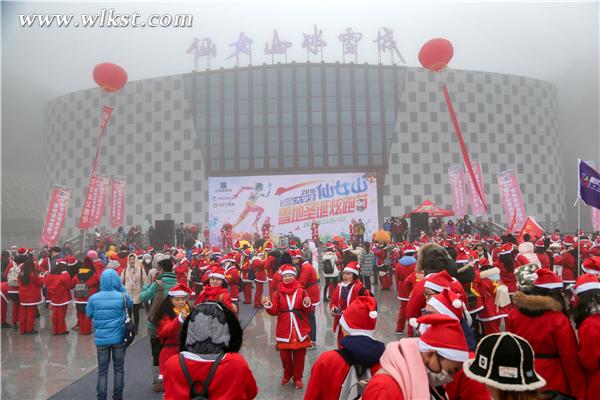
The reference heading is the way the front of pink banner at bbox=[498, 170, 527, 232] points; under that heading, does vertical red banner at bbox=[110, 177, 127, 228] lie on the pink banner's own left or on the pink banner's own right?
on the pink banner's own right

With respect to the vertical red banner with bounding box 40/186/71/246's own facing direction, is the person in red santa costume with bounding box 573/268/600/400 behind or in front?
in front

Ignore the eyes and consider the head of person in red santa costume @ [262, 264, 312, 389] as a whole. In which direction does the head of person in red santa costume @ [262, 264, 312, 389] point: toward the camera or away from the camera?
toward the camera

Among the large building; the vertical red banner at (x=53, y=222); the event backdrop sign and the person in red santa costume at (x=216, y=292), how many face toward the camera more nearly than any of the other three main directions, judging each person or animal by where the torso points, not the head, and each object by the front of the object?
4

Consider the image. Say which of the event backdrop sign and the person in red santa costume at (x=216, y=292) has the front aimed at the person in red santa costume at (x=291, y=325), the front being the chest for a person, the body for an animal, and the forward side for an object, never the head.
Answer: the event backdrop sign

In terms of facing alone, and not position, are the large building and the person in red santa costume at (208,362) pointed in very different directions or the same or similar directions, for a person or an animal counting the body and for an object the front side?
very different directions

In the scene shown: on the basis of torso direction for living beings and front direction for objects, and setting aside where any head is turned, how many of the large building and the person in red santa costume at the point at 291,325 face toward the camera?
2

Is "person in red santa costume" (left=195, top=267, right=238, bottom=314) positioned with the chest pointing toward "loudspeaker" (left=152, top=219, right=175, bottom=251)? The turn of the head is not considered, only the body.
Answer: no

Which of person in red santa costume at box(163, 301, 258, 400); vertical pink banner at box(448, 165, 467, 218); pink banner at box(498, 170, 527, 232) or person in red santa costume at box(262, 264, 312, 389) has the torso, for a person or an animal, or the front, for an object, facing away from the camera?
person in red santa costume at box(163, 301, 258, 400)

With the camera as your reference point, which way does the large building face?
facing the viewer

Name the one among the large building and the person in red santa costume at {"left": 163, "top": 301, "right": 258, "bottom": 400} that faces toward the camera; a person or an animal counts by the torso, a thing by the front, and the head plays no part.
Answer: the large building

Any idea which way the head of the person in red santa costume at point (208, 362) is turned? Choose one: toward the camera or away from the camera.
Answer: away from the camera

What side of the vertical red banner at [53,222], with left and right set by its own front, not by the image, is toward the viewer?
front

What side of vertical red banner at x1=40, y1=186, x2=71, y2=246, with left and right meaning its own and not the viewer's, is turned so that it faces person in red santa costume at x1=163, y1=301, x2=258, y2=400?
front

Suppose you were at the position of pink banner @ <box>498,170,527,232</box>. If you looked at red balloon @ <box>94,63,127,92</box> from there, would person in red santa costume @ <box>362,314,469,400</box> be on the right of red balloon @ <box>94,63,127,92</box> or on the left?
left

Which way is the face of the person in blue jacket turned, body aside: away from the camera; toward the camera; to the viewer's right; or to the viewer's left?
away from the camera

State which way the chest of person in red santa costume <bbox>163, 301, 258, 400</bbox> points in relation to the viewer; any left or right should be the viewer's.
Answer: facing away from the viewer

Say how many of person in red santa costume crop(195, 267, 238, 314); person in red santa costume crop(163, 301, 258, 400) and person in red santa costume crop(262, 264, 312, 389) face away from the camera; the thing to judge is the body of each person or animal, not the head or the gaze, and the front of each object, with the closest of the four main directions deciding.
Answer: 1

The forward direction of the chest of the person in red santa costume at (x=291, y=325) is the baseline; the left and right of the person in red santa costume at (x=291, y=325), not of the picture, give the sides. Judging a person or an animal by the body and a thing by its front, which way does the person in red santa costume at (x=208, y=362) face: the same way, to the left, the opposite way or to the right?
the opposite way
